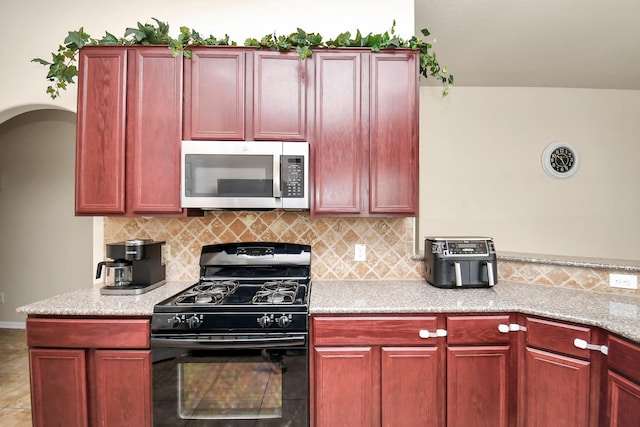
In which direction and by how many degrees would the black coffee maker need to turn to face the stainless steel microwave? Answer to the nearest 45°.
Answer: approximately 90° to its left

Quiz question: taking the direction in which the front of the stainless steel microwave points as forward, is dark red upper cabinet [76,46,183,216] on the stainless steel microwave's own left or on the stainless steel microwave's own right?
on the stainless steel microwave's own right

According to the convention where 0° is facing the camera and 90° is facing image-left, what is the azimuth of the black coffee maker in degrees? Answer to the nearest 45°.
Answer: approximately 45°

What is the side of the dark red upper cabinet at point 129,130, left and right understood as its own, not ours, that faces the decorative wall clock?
left

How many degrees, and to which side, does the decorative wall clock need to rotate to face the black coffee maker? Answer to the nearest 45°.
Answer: approximately 45° to its right

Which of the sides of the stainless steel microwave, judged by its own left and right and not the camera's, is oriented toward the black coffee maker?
right

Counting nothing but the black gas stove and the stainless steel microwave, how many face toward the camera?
2
